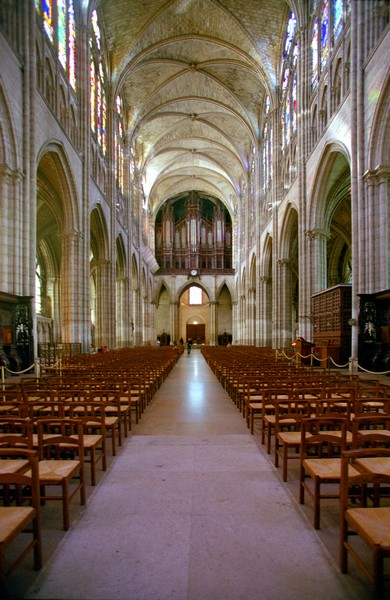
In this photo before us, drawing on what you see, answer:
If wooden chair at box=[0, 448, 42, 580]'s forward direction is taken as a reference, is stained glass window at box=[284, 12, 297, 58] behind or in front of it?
behind

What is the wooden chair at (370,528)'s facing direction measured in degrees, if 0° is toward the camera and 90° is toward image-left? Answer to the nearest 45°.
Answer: approximately 315°

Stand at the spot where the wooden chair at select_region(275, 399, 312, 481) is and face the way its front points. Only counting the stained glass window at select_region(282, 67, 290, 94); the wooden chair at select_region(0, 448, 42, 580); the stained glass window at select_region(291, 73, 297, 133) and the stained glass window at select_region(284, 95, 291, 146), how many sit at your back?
3

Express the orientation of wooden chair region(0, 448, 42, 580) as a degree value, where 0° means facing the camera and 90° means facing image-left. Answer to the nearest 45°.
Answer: approximately 45°

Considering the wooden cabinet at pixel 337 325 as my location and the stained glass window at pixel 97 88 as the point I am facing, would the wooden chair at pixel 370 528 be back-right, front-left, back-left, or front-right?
back-left

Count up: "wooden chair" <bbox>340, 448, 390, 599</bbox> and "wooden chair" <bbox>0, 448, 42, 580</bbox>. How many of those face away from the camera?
0

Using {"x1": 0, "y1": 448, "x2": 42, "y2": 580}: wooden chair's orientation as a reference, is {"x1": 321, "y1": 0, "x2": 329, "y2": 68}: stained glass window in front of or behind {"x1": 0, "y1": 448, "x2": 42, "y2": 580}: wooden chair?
behind

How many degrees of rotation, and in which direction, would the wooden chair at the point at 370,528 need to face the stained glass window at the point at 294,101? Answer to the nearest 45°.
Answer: approximately 135° to its left

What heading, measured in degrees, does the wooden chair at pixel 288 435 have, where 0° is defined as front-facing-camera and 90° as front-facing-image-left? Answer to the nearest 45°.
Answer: approximately 0°

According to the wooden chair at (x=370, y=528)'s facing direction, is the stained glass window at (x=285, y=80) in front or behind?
behind

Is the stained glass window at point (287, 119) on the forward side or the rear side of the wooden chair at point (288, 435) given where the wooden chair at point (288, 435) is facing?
on the rear side

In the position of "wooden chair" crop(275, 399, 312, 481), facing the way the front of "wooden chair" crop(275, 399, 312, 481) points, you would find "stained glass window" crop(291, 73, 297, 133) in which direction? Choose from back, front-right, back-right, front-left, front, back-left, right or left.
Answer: back
